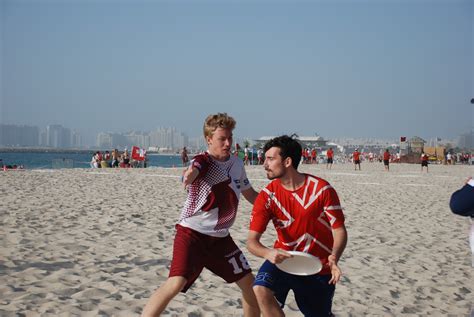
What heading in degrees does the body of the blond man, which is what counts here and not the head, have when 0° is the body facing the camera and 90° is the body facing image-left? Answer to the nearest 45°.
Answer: approximately 315°

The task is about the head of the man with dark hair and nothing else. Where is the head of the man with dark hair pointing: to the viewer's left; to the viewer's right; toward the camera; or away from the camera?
to the viewer's left

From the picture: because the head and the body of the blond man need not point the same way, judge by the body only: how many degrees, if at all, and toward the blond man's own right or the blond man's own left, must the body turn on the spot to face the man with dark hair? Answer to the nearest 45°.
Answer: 0° — they already face them
